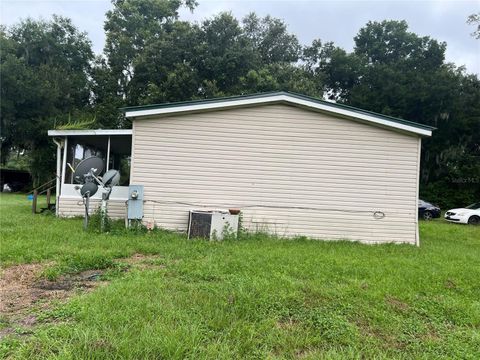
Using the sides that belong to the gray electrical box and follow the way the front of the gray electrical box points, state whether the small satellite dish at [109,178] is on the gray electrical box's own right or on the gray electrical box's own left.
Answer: on the gray electrical box's own right

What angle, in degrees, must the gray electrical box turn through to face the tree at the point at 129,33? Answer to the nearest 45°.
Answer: approximately 180°

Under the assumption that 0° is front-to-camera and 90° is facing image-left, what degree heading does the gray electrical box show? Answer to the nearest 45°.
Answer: approximately 0°

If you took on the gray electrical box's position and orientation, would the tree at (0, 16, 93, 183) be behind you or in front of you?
behind

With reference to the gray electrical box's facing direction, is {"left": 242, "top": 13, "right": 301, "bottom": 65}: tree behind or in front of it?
behind

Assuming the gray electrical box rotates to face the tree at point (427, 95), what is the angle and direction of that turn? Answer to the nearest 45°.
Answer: approximately 135° to its left

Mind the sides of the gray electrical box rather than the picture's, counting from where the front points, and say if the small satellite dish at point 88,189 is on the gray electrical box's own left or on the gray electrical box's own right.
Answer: on the gray electrical box's own right

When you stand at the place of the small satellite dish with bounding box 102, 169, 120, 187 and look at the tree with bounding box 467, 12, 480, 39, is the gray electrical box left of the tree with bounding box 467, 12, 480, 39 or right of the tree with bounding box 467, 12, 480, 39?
right
